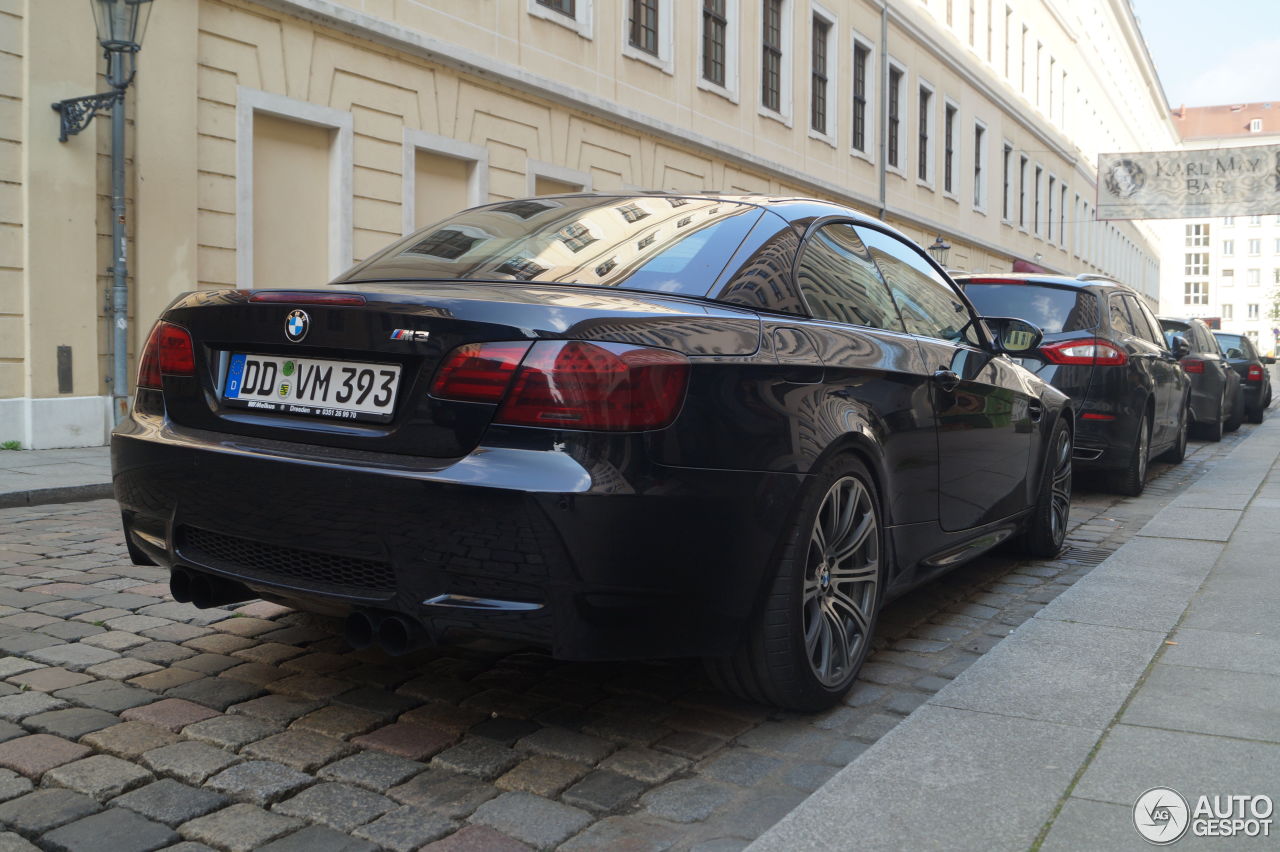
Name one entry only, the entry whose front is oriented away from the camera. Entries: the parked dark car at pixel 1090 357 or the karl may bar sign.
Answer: the parked dark car

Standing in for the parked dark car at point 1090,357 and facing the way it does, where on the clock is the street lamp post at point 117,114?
The street lamp post is roughly at 9 o'clock from the parked dark car.

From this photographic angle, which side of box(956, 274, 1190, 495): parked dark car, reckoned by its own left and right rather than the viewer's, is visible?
back

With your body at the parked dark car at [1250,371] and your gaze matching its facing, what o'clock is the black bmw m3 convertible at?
The black bmw m3 convertible is roughly at 6 o'clock from the parked dark car.

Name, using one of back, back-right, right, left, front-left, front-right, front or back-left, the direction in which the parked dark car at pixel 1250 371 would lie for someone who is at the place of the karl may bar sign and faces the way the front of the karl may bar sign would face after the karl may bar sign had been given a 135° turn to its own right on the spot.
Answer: back-left

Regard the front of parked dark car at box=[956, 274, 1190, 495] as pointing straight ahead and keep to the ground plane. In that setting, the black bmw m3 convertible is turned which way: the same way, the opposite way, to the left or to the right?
the same way

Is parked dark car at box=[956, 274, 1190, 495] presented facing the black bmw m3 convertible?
no

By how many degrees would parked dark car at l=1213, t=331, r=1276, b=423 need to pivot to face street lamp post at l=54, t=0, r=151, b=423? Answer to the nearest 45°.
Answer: approximately 135° to its left

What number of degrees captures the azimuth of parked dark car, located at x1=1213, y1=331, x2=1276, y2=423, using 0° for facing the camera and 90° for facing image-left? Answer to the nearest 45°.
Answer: approximately 180°

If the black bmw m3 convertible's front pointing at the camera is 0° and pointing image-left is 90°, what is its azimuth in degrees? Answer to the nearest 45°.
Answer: approximately 225°

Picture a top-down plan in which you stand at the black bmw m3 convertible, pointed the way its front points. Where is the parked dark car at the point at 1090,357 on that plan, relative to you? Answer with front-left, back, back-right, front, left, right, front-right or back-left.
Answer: front

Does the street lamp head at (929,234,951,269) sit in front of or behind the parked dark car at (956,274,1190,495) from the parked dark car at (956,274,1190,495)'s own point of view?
in front

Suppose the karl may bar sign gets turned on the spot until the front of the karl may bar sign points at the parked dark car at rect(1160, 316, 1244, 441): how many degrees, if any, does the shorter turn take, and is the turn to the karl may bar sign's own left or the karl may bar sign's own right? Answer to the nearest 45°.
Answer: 0° — it already faces it

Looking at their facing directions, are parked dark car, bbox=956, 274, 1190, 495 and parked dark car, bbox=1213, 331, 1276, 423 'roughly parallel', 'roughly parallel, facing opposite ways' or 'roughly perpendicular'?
roughly parallel

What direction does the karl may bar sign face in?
toward the camera

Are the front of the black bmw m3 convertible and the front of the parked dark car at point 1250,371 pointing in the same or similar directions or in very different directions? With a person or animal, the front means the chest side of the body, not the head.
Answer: same or similar directions

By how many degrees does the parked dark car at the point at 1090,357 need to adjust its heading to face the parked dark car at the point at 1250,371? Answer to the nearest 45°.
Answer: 0° — it already faces it

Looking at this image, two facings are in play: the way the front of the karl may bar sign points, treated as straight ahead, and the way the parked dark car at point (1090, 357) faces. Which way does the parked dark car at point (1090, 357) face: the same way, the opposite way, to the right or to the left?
the opposite way

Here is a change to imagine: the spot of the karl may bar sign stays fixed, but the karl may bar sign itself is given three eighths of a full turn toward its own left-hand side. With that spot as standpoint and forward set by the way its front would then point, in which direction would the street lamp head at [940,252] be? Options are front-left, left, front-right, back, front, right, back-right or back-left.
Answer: back

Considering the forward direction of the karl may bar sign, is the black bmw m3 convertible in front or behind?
in front
